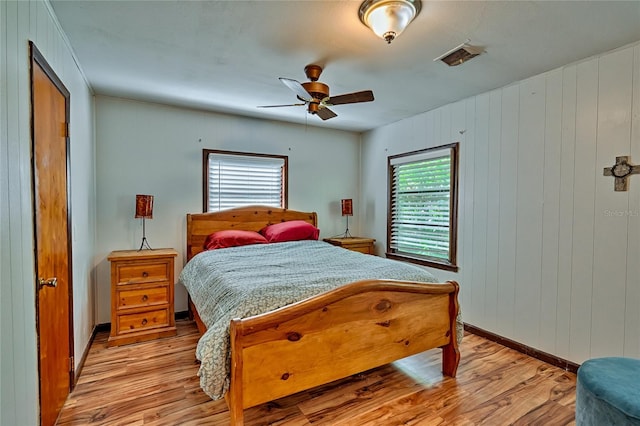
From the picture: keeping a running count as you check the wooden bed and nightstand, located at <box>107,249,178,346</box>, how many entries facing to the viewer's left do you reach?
0

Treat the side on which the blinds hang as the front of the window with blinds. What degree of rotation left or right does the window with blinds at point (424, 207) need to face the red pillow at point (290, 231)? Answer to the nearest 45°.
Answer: approximately 45° to its right

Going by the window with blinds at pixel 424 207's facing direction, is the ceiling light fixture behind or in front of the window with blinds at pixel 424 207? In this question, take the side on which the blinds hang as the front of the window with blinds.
in front

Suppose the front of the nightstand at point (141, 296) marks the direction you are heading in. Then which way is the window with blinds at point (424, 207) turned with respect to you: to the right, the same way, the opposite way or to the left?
to the right

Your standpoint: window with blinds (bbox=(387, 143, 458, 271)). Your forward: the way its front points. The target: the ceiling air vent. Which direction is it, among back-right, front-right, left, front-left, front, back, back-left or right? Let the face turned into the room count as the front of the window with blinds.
front-left

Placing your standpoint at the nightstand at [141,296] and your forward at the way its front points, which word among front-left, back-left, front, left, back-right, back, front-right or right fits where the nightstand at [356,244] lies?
left

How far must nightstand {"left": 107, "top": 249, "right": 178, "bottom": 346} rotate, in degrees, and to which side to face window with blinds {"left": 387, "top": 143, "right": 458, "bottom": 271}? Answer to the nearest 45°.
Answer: approximately 90° to its left

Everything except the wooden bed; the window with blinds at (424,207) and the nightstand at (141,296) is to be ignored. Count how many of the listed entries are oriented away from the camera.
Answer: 0

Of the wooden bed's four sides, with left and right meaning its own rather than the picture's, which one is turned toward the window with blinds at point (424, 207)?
left

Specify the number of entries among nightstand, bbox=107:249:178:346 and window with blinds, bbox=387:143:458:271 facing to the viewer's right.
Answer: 0

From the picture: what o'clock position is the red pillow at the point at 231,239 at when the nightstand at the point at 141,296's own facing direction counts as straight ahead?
The red pillow is roughly at 9 o'clock from the nightstand.

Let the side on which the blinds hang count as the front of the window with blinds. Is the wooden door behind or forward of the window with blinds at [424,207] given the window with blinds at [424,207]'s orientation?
forward

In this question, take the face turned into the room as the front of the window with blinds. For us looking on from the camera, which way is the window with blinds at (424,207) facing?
facing the viewer and to the left of the viewer

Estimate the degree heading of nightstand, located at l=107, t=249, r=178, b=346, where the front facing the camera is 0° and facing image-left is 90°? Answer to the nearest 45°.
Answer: approximately 0°

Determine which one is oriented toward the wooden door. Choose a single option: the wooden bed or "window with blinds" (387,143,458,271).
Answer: the window with blinds

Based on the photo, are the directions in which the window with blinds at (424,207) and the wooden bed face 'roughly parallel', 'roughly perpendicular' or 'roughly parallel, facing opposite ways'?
roughly perpendicular
